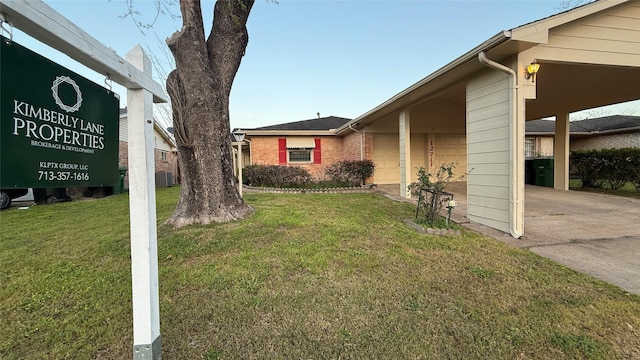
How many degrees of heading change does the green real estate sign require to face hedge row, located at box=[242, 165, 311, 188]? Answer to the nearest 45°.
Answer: approximately 90° to its left

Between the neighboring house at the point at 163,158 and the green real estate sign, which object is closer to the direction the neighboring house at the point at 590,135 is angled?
the green real estate sign

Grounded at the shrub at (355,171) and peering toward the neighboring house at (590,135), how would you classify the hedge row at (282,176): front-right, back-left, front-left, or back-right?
back-left

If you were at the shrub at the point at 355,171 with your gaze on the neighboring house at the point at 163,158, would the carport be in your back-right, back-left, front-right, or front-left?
back-left

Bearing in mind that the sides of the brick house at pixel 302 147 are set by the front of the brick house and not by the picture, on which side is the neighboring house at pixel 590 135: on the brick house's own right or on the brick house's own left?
on the brick house's own left

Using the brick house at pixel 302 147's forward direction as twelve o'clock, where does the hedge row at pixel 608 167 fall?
The hedge row is roughly at 10 o'clock from the brick house.

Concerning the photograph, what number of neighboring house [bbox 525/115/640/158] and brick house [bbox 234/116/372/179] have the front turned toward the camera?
2

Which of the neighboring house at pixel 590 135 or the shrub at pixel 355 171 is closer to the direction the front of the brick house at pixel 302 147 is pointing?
the shrub
